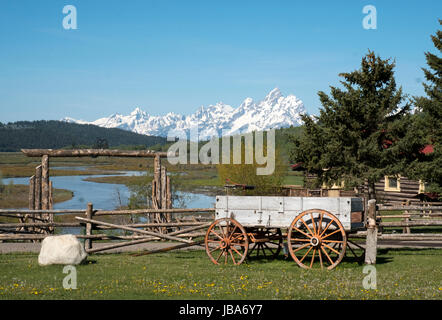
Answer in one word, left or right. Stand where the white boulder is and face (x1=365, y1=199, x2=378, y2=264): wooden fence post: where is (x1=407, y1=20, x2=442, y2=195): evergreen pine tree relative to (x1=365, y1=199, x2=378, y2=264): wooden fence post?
left

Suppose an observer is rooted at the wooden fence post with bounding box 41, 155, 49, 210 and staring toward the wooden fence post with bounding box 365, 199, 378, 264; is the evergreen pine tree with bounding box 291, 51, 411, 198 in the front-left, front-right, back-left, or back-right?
front-left

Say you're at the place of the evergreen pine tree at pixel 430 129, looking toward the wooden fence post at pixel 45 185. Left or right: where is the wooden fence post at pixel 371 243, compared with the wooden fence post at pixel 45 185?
left

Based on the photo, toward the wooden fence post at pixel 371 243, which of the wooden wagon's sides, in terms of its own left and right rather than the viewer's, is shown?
back

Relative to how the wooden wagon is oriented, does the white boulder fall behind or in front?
in front

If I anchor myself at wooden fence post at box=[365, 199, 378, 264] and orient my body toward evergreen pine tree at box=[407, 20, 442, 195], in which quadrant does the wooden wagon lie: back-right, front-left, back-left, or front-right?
back-left

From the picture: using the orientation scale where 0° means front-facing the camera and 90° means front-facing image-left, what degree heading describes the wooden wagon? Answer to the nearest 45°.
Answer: approximately 90°

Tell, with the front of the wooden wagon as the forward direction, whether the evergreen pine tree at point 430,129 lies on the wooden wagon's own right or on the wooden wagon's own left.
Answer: on the wooden wagon's own right

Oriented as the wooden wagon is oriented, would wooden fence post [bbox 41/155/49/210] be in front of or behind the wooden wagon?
in front

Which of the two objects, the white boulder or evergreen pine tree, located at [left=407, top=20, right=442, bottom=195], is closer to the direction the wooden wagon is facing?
the white boulder

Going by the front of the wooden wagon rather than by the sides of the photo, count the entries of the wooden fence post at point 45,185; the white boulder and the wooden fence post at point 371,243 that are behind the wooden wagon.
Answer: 1
